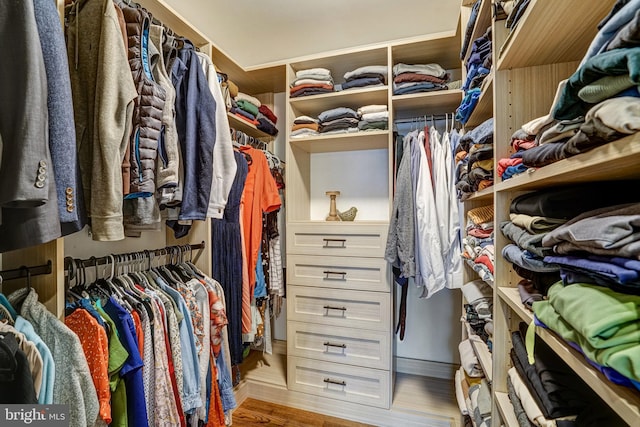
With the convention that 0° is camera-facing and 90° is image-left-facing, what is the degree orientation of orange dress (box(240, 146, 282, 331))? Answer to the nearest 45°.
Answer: approximately 45°

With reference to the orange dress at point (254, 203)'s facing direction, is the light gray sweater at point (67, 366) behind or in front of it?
in front

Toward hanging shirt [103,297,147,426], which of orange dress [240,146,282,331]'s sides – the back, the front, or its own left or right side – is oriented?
front
